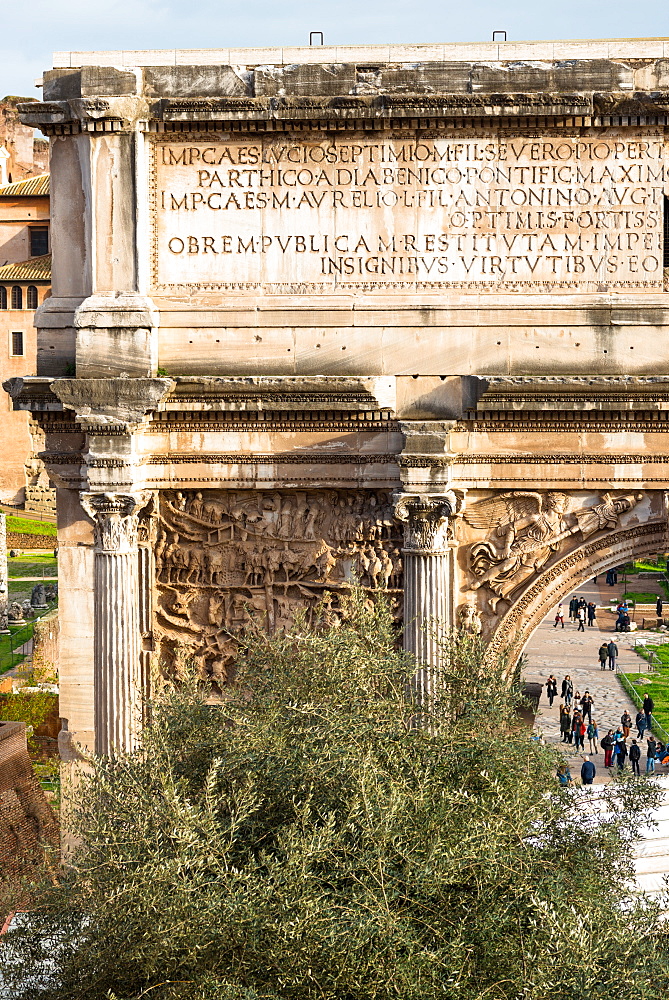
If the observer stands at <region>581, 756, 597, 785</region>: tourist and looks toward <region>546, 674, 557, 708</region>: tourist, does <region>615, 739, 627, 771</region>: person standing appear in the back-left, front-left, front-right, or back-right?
front-right

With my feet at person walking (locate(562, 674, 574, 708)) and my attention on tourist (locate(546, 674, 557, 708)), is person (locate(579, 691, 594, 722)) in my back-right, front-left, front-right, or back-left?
back-left
